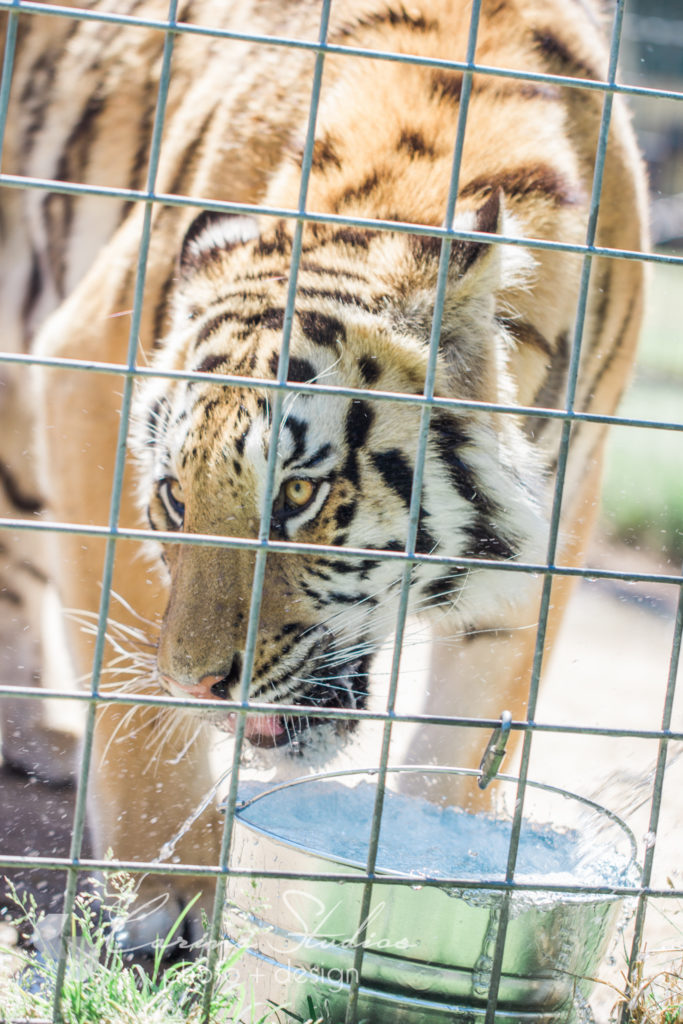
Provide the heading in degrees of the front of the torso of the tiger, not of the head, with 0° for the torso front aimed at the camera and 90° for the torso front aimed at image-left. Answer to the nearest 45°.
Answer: approximately 0°

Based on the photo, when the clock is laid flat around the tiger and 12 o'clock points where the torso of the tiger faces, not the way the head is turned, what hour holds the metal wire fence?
The metal wire fence is roughly at 12 o'clock from the tiger.

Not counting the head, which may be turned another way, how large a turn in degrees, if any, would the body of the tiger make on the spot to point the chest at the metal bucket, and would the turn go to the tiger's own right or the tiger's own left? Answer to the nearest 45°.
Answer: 0° — it already faces it
